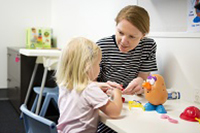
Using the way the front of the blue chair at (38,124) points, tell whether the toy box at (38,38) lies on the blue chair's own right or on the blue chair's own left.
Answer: on the blue chair's own left

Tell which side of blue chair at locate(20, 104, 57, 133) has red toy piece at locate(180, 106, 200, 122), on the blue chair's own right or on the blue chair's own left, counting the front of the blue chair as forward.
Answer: on the blue chair's own right

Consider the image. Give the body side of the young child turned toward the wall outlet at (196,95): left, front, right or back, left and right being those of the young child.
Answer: front

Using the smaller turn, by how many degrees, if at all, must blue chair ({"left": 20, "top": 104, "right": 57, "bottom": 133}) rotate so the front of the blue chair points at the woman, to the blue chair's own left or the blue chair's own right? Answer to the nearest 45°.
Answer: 0° — it already faces them

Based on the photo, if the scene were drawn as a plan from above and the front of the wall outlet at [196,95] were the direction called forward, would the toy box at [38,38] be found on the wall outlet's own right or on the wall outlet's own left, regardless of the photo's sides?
on the wall outlet's own right

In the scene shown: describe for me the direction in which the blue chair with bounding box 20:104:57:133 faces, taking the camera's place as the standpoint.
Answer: facing away from the viewer and to the right of the viewer

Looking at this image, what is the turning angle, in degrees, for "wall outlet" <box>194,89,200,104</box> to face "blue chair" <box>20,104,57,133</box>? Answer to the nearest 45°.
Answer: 0° — it already faces it

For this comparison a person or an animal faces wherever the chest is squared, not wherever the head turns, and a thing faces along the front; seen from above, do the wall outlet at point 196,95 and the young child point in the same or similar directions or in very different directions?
very different directions

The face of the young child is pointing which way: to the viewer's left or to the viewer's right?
to the viewer's right

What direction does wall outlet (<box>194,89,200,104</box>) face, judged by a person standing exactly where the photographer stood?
facing the viewer and to the left of the viewer
